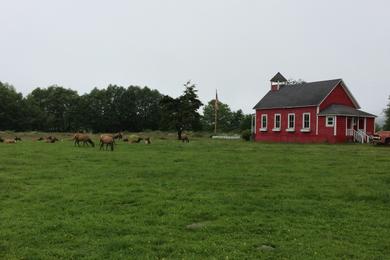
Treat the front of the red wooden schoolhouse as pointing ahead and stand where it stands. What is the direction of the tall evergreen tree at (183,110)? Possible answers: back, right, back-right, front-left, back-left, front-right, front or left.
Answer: back-right

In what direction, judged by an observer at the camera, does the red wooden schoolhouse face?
facing the viewer and to the right of the viewer
